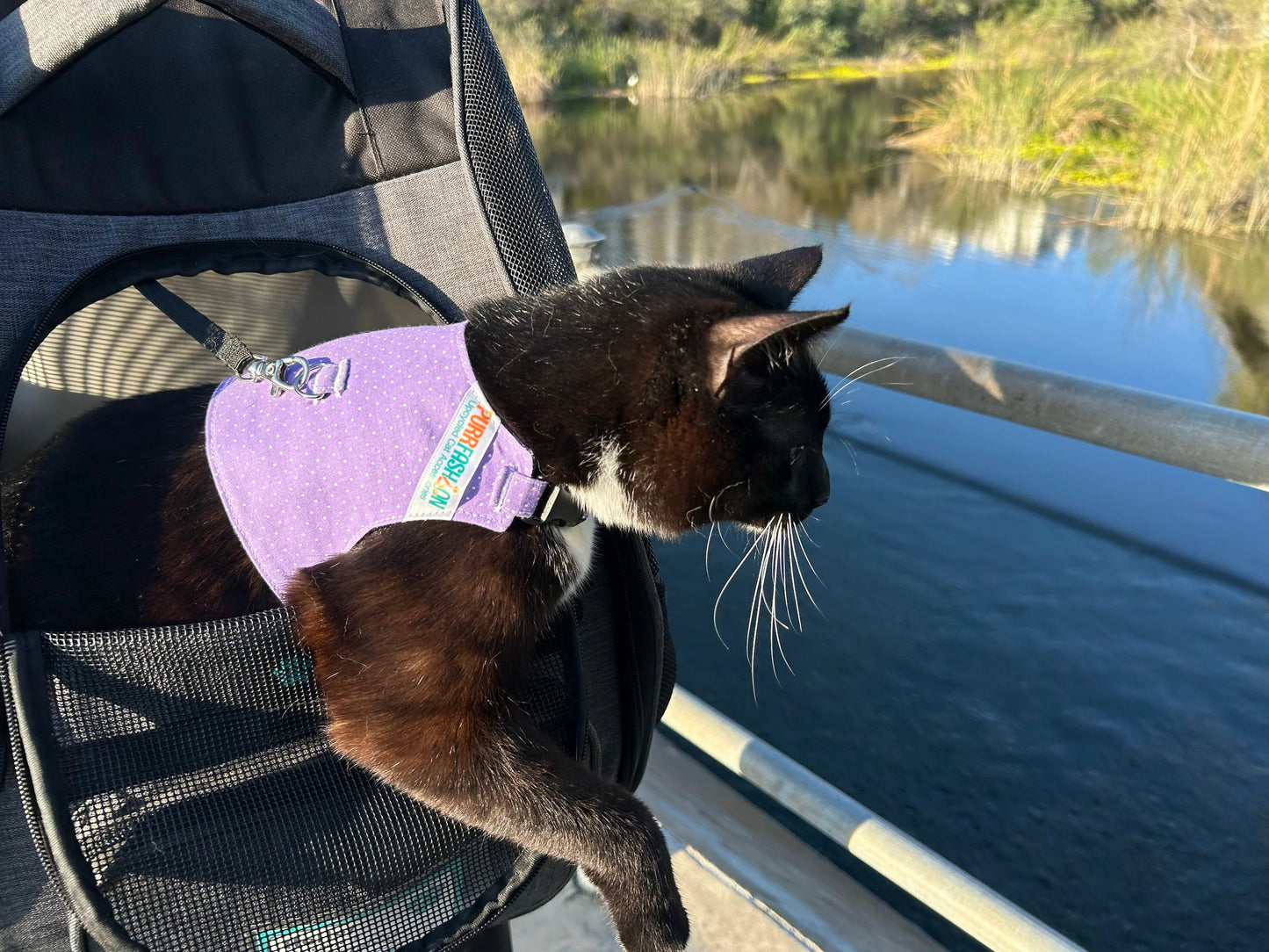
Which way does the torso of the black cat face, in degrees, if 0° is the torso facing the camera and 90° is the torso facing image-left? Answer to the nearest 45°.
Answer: approximately 270°

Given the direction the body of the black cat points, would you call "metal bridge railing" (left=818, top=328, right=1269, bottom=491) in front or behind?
in front
